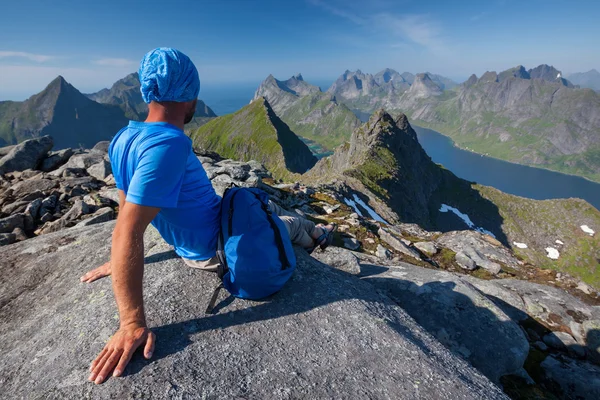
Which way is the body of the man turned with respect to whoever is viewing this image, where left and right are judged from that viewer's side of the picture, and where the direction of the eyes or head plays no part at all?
facing away from the viewer and to the right of the viewer

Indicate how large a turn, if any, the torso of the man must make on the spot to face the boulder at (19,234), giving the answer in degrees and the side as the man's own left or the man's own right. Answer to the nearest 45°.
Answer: approximately 90° to the man's own left

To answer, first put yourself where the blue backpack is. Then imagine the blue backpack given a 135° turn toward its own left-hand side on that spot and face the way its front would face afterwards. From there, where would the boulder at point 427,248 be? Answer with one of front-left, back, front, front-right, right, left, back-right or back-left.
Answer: front-right

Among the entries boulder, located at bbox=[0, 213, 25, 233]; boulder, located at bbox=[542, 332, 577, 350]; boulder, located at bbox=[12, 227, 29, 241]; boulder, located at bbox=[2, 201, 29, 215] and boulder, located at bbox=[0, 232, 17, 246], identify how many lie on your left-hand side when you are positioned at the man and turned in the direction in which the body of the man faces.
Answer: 4

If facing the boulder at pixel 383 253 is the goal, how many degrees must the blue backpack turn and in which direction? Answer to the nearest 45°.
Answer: approximately 90° to its left

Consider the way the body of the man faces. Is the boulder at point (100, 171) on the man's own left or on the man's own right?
on the man's own left

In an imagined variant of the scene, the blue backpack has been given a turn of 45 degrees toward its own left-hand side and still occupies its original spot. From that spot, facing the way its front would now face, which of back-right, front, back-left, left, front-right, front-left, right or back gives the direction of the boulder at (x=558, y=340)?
front

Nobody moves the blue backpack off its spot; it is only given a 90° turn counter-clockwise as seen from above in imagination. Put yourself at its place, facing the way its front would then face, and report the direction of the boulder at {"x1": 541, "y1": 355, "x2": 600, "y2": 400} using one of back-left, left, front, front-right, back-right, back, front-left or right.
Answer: front-right

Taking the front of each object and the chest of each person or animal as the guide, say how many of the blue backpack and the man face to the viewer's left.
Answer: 0

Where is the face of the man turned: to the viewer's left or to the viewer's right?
to the viewer's right

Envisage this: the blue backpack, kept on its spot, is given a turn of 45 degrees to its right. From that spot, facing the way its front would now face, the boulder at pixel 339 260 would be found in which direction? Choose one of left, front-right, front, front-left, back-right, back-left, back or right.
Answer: back-left

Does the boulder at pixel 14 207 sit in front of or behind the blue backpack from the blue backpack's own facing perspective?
behind

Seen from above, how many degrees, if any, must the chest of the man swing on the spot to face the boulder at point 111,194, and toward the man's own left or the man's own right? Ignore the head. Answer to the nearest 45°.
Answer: approximately 45° to the man's own left
